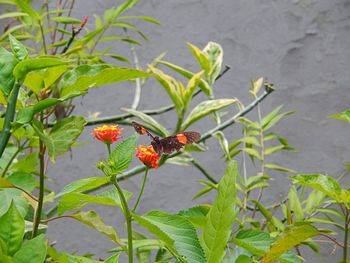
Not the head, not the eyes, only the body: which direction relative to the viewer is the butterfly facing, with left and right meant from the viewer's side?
facing away from the viewer and to the left of the viewer
